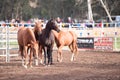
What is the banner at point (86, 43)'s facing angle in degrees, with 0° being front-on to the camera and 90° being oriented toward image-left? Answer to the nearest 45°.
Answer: approximately 0°

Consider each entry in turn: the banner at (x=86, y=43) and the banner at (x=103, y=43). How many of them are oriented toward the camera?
2

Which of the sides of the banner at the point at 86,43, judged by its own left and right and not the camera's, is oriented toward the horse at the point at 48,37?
front

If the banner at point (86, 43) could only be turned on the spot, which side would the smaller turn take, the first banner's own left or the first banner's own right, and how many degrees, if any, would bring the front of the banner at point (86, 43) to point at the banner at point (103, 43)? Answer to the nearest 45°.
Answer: approximately 90° to the first banner's own left

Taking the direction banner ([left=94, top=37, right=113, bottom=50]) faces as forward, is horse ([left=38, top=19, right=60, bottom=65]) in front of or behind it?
in front

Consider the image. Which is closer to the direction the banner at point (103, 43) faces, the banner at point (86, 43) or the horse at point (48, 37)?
the horse
